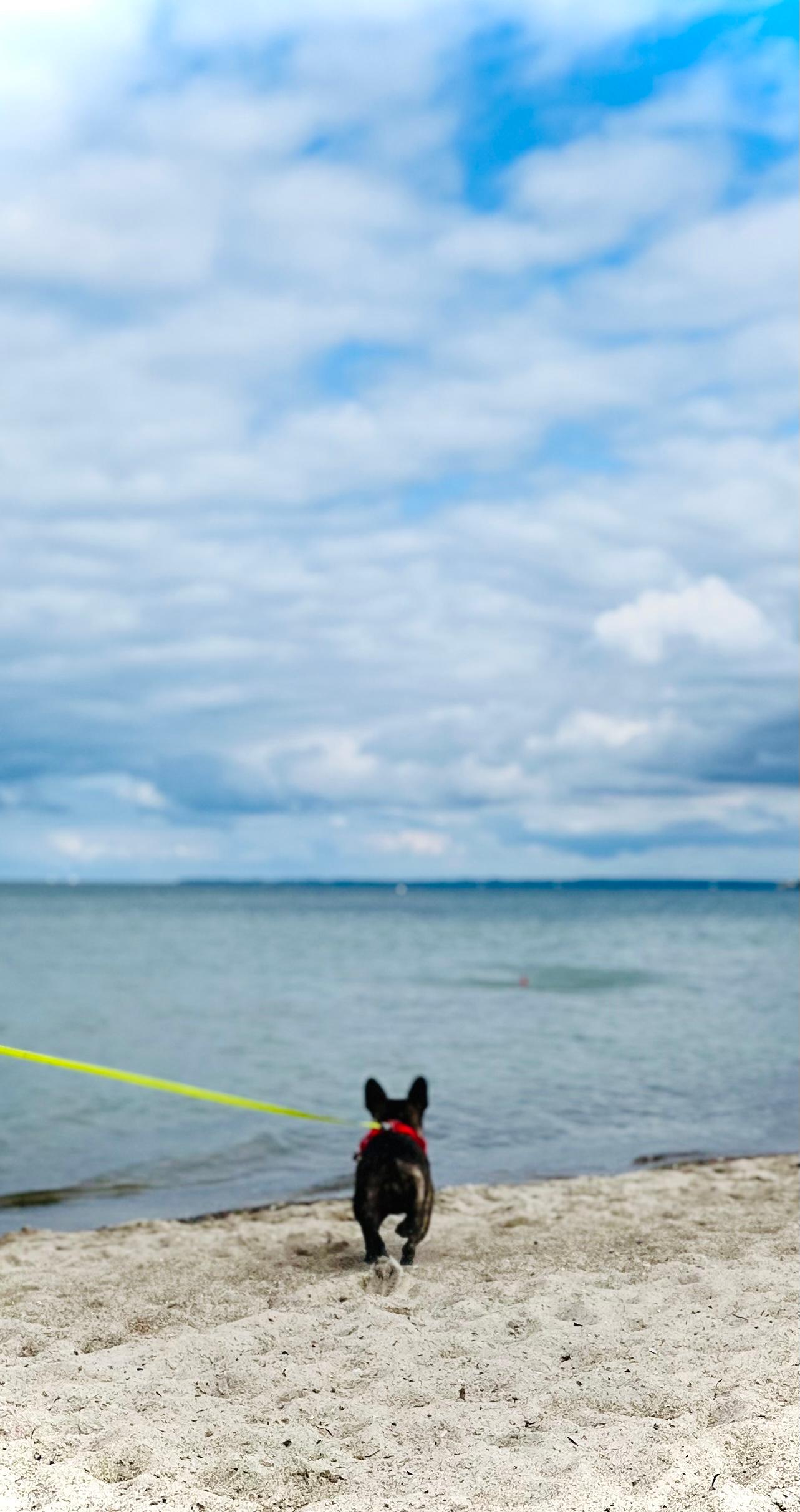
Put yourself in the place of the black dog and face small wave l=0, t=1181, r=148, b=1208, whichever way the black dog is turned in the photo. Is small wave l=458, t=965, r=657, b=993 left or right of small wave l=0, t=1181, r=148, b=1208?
right

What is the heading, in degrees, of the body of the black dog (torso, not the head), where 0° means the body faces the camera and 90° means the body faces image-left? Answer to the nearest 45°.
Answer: approximately 180°

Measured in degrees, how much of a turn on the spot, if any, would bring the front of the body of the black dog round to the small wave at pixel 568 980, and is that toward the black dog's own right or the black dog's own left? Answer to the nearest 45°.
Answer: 0° — it already faces it

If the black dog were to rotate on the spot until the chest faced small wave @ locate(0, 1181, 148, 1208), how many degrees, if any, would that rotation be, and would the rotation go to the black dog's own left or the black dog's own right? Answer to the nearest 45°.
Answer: approximately 45° to the black dog's own left
